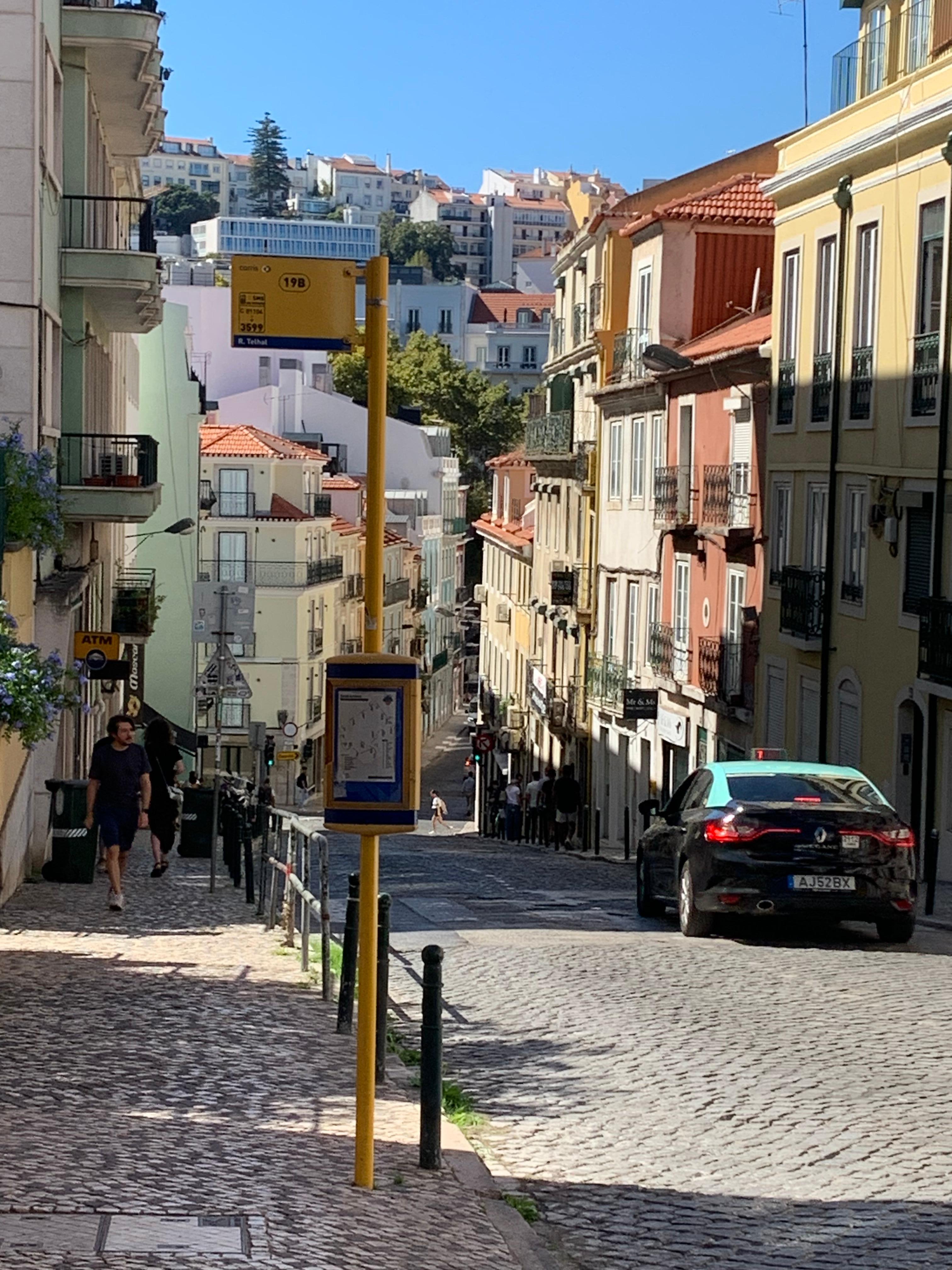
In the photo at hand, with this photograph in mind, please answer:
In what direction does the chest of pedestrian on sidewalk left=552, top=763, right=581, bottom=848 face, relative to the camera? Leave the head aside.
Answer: away from the camera

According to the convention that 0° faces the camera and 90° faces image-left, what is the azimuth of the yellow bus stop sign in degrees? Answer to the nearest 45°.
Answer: approximately 0°

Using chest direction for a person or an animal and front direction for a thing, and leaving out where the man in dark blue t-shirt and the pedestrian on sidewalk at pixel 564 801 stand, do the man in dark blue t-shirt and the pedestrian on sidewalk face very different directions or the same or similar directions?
very different directions

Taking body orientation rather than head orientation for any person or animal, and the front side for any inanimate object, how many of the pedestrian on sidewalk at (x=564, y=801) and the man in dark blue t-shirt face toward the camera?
1

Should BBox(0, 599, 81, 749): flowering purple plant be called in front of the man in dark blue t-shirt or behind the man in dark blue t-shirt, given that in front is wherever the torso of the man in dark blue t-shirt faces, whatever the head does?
in front

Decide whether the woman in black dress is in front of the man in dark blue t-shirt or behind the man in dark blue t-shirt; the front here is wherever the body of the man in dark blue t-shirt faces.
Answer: behind

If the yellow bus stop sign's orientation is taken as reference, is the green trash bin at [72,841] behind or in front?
behind

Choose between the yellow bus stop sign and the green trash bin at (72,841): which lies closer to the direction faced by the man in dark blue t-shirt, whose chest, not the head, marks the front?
the yellow bus stop sign

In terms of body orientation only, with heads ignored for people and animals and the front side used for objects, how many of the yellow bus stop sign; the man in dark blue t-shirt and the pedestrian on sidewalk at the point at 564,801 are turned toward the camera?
2

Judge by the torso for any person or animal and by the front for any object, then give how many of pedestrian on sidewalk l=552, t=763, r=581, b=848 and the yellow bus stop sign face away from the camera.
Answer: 1

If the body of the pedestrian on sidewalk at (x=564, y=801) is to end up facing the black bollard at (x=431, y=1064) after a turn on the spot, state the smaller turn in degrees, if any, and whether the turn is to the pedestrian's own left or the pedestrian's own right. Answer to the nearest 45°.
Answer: approximately 180°

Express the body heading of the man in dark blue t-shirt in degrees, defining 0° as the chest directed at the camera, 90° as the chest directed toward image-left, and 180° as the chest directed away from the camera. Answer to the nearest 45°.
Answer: approximately 0°

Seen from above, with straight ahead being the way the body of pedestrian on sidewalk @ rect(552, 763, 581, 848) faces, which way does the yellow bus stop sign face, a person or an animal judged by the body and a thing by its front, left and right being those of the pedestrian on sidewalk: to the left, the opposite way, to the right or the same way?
the opposite way

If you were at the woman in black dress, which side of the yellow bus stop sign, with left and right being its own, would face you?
back
